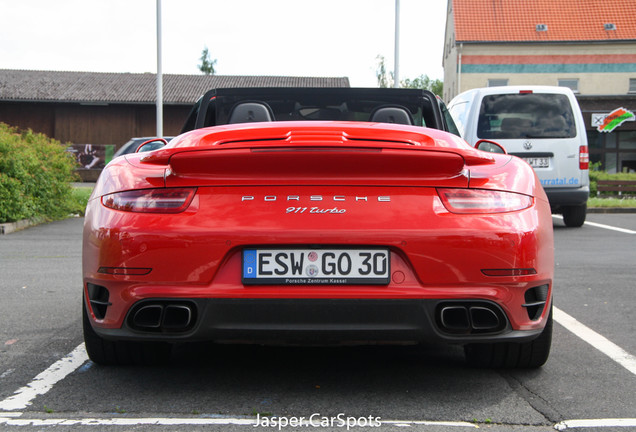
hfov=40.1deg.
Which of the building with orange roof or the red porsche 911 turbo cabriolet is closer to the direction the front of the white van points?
the building with orange roof

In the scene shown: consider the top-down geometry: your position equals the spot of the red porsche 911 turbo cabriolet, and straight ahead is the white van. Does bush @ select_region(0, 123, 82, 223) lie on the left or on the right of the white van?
left

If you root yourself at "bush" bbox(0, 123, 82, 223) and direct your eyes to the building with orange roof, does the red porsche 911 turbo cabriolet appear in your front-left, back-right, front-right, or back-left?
back-right

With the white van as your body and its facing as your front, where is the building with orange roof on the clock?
The building with orange roof is roughly at 12 o'clock from the white van.

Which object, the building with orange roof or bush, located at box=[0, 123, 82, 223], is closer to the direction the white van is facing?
the building with orange roof

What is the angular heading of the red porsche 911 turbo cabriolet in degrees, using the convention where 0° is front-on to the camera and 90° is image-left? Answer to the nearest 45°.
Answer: approximately 180°

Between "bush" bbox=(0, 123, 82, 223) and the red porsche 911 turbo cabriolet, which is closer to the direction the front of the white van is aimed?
the bush

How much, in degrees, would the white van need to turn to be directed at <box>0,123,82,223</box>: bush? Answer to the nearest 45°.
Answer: approximately 90° to its left

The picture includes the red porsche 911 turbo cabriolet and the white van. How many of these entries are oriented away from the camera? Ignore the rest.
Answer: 2

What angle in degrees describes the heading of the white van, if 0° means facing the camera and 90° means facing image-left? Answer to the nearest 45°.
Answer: approximately 180°
